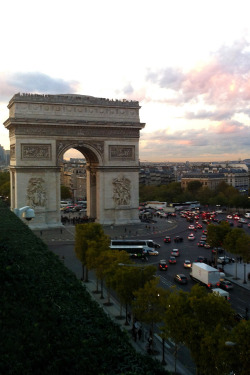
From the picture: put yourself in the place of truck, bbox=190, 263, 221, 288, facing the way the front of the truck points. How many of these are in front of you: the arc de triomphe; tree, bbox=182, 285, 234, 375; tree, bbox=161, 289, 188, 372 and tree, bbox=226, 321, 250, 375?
1

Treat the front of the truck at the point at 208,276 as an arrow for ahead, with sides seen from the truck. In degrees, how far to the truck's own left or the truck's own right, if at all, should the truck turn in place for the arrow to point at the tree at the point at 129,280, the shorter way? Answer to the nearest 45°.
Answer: approximately 90° to the truck's own left

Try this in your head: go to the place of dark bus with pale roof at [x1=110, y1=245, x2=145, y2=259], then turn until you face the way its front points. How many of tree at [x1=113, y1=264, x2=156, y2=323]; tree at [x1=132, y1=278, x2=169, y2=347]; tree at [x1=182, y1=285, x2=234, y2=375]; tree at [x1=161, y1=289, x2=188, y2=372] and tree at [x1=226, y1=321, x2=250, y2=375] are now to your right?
5

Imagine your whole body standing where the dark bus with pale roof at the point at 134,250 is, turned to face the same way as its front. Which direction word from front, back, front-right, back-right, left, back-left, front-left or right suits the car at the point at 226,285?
front-right

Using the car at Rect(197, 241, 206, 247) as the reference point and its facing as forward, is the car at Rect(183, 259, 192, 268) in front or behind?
behind

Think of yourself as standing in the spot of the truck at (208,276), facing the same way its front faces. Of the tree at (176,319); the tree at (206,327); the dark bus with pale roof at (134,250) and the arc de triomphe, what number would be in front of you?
2

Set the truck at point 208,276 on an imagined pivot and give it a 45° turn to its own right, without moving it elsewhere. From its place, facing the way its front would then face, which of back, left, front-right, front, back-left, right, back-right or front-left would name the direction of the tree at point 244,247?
front-right

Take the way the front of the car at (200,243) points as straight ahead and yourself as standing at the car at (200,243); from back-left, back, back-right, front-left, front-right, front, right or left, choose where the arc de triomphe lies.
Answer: front-left

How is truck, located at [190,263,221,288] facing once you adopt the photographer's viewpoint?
facing away from the viewer and to the left of the viewer

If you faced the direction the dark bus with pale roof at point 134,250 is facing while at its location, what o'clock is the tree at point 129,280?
The tree is roughly at 3 o'clock from the dark bus with pale roof.

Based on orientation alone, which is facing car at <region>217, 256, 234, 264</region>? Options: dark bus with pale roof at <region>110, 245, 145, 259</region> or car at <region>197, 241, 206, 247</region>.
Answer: the dark bus with pale roof

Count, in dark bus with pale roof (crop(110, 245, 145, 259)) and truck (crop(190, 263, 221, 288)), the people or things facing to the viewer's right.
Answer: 1

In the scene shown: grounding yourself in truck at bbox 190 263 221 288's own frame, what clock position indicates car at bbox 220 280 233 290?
The car is roughly at 4 o'clock from the truck.

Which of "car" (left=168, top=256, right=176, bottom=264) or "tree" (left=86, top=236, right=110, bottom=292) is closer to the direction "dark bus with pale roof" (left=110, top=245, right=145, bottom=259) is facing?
the car

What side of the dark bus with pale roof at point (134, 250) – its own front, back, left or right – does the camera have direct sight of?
right

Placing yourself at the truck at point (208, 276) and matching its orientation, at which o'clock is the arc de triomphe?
The arc de triomphe is roughly at 12 o'clock from the truck.

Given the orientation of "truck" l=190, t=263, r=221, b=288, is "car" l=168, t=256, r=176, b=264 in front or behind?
in front

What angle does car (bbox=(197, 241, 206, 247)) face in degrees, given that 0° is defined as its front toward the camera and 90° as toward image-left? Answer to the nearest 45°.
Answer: approximately 225°

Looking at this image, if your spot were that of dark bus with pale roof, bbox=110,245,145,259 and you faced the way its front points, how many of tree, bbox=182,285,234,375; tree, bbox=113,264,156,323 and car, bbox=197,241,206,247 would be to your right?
2
